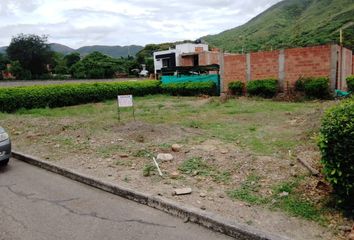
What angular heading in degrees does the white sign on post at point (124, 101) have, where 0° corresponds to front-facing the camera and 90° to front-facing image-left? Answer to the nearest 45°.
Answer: approximately 0°

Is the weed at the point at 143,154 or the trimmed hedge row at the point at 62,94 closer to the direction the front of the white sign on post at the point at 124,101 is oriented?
the weed

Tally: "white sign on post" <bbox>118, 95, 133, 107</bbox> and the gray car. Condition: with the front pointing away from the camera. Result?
0

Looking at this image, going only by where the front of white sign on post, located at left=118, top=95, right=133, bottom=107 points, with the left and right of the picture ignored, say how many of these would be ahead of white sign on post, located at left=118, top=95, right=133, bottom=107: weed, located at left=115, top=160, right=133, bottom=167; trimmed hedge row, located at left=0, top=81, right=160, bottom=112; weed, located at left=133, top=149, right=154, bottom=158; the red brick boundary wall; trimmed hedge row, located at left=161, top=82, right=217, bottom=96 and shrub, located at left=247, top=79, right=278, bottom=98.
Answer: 2

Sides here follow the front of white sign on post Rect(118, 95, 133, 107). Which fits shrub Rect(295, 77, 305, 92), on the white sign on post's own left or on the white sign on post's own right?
on the white sign on post's own left

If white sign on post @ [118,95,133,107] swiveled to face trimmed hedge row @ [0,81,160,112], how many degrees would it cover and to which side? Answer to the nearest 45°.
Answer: approximately 180°

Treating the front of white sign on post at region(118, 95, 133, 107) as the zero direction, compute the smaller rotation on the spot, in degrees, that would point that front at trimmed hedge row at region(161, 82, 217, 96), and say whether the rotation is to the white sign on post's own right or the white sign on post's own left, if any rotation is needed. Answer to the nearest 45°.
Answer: approximately 180°

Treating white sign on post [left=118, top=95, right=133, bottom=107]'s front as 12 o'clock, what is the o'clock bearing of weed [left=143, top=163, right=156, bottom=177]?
The weed is roughly at 12 o'clock from the white sign on post.
